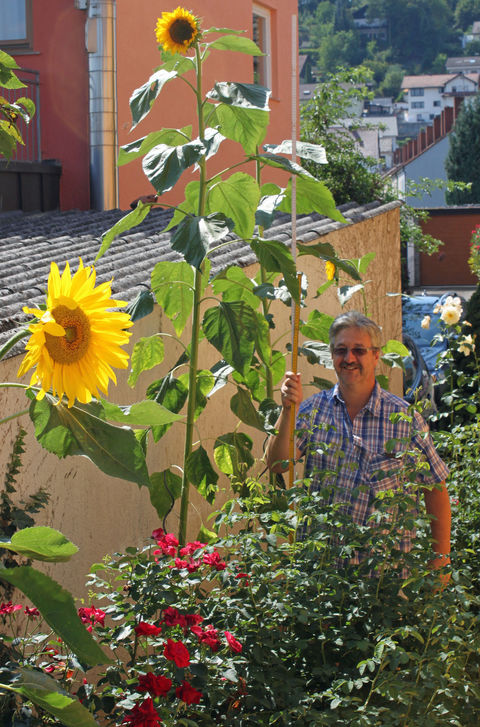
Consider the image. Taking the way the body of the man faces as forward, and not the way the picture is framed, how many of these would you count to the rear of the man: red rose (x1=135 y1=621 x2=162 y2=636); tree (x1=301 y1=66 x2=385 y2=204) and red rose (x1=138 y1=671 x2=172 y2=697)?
1

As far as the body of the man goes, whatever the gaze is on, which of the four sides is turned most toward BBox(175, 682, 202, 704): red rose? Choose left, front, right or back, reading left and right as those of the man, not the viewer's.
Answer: front

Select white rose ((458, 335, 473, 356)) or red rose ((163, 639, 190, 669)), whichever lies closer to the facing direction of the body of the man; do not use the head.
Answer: the red rose

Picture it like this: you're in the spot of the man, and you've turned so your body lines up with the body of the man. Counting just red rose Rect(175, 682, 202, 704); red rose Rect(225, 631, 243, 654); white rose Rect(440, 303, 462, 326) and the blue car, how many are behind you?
2

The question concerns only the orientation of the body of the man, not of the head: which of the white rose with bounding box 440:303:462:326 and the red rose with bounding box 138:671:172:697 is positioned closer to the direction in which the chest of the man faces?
the red rose

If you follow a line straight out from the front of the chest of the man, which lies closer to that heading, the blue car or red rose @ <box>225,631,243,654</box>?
the red rose

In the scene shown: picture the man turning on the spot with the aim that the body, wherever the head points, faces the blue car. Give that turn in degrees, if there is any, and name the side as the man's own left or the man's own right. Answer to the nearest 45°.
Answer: approximately 180°

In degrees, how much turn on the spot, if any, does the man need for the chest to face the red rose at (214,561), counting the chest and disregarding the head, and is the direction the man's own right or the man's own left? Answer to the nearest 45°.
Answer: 0° — they already face it

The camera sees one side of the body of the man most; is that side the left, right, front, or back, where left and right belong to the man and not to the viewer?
front

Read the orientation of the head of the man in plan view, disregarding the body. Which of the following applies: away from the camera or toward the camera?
toward the camera

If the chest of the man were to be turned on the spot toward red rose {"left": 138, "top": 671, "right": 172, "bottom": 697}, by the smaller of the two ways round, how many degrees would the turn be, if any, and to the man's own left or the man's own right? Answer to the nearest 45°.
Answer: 0° — they already face it

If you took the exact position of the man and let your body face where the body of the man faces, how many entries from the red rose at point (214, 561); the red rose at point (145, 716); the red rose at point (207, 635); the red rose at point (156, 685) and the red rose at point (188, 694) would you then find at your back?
0

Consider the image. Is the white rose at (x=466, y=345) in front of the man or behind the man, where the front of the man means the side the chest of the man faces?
behind

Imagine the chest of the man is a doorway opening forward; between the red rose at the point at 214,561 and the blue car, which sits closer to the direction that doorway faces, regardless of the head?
the red rose

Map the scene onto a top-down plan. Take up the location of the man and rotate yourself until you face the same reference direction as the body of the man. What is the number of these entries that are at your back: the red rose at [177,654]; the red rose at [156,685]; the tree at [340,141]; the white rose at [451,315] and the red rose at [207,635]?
2

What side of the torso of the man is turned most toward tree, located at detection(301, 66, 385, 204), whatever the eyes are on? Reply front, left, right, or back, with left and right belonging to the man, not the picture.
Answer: back

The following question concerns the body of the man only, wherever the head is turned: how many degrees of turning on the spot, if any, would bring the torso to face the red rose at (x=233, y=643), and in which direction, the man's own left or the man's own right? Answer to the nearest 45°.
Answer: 0° — they already face it

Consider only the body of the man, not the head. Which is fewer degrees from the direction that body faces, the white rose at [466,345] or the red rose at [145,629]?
the red rose
